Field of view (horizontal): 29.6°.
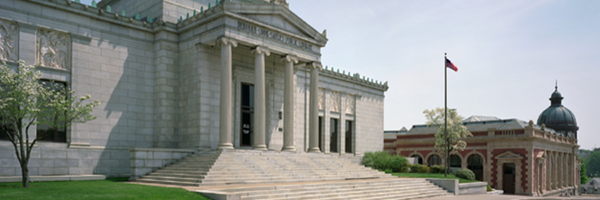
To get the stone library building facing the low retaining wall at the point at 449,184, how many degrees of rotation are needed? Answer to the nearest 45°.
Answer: approximately 45° to its left

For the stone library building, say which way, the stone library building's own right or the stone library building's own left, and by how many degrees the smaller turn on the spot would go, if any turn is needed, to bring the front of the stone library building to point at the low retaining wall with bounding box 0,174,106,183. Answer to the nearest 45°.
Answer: approximately 90° to the stone library building's own right

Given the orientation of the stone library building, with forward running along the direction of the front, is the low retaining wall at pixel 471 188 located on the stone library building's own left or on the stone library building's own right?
on the stone library building's own left

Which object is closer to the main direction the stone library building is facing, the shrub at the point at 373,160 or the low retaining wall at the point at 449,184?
the low retaining wall

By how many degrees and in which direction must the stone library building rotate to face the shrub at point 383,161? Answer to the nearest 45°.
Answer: approximately 90° to its left

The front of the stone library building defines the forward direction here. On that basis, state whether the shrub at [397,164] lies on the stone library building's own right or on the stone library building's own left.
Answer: on the stone library building's own left

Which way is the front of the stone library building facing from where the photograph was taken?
facing the viewer and to the right of the viewer
